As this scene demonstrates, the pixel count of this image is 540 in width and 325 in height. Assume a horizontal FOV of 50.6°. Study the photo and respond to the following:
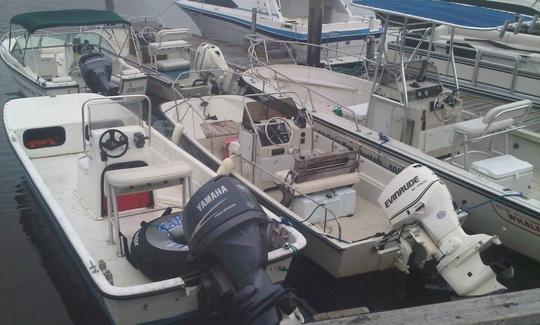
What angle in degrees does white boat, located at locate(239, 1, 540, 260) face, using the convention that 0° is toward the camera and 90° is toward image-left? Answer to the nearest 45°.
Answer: approximately 135°

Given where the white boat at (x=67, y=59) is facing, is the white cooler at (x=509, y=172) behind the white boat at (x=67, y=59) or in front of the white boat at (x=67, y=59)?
behind

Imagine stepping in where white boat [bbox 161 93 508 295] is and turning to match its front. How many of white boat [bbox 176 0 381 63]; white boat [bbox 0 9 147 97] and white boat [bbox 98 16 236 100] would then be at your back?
0

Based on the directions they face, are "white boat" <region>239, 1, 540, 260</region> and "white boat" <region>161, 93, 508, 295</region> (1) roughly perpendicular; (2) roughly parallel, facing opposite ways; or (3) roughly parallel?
roughly parallel

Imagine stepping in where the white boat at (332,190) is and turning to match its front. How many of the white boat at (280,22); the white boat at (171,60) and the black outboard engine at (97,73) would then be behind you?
0

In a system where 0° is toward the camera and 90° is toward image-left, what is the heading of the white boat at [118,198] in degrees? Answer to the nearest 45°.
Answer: approximately 135°

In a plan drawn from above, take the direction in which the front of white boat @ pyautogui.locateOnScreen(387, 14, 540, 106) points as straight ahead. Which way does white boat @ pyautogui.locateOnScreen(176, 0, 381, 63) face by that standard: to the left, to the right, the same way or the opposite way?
the same way

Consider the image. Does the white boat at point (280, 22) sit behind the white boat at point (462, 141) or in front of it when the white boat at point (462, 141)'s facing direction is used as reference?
in front

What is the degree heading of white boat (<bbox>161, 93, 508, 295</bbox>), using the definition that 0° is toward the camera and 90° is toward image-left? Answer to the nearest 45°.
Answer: approximately 135°

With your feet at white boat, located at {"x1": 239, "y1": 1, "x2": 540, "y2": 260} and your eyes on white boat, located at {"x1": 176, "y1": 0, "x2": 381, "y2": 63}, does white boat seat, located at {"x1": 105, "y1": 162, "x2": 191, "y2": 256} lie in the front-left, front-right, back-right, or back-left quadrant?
back-left

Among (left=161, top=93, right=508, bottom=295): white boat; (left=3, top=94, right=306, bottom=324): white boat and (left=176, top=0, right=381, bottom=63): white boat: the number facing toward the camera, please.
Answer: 0

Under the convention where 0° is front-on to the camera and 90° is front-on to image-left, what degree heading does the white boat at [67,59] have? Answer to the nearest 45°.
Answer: approximately 135°

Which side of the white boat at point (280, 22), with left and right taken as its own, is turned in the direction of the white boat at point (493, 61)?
back

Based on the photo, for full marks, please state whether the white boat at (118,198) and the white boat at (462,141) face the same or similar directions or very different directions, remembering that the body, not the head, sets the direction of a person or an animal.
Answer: same or similar directions

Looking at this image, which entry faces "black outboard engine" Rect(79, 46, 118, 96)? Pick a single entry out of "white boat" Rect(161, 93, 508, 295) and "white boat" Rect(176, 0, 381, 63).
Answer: "white boat" Rect(161, 93, 508, 295)

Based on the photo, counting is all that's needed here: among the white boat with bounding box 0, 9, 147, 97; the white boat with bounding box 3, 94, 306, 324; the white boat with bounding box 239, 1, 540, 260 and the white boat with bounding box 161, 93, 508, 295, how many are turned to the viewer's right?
0

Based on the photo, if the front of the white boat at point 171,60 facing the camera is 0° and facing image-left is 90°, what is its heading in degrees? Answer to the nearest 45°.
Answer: approximately 135°

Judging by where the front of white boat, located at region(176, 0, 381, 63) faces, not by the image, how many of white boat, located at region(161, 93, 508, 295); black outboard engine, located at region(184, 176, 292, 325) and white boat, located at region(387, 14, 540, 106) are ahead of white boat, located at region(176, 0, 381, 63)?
0
